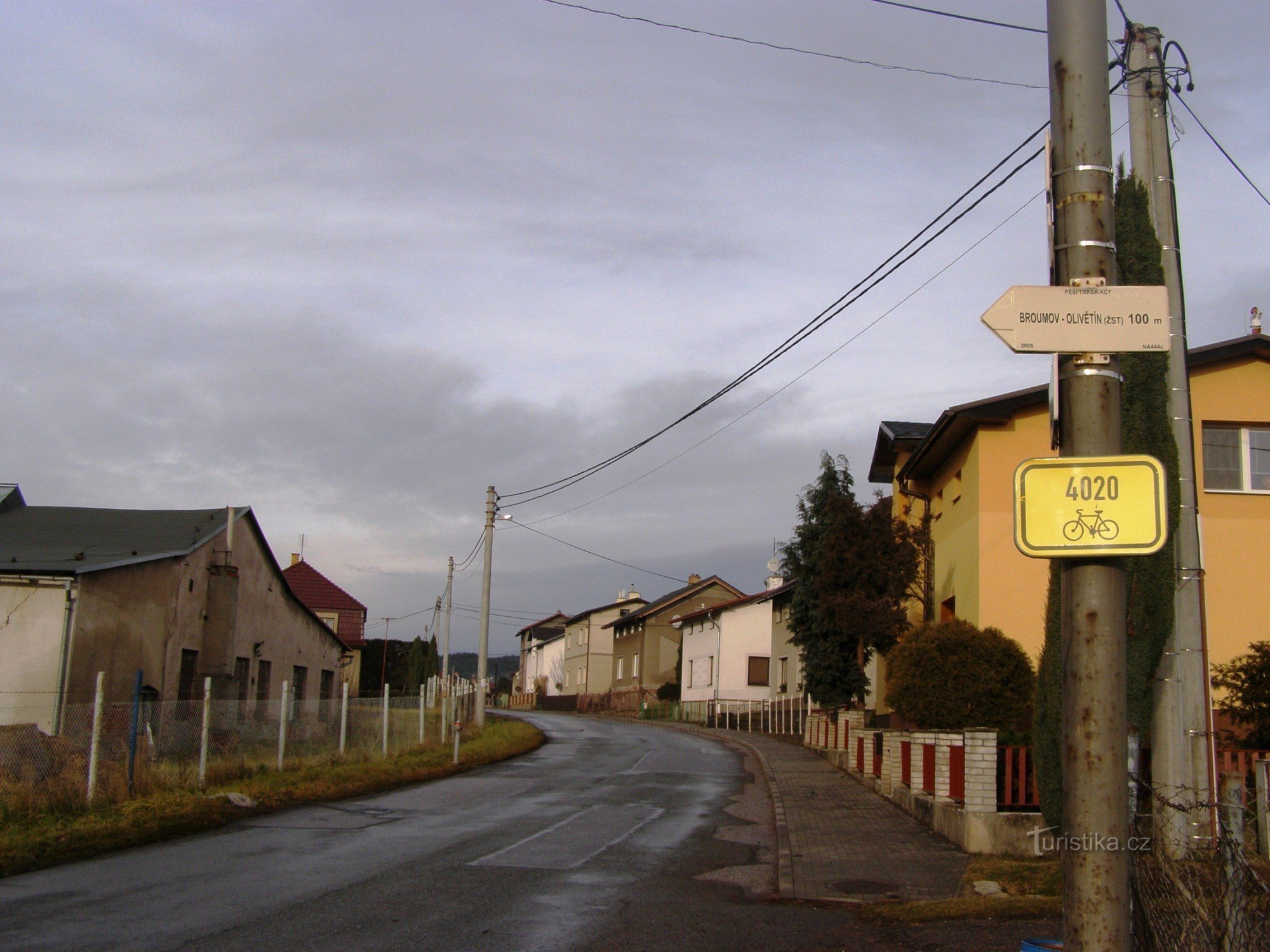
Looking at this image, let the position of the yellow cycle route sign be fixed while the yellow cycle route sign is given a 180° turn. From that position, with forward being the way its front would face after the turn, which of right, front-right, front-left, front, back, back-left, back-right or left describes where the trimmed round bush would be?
front

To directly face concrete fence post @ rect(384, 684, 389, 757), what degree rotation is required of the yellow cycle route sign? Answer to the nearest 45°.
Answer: approximately 135° to its right

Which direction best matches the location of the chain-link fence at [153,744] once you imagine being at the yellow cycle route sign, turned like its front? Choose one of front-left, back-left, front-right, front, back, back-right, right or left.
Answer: back-right

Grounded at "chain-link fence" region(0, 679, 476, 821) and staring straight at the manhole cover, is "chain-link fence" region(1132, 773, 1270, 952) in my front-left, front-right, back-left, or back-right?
front-right

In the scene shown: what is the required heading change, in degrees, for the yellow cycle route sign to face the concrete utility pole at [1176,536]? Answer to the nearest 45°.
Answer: approximately 180°

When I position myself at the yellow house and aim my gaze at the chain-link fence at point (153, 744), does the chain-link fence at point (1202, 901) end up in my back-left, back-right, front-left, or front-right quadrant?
front-left

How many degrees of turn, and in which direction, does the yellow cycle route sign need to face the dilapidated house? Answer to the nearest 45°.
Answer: approximately 135° to its right

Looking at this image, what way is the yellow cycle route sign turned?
toward the camera

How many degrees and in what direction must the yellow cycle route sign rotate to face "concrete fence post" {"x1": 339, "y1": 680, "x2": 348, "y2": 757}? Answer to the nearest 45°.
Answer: approximately 135° to its right

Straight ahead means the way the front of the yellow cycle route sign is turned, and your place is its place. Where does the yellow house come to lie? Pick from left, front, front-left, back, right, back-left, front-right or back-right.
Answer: back

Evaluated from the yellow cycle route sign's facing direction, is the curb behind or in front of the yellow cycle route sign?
behind

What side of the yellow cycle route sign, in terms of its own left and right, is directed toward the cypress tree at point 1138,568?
back
